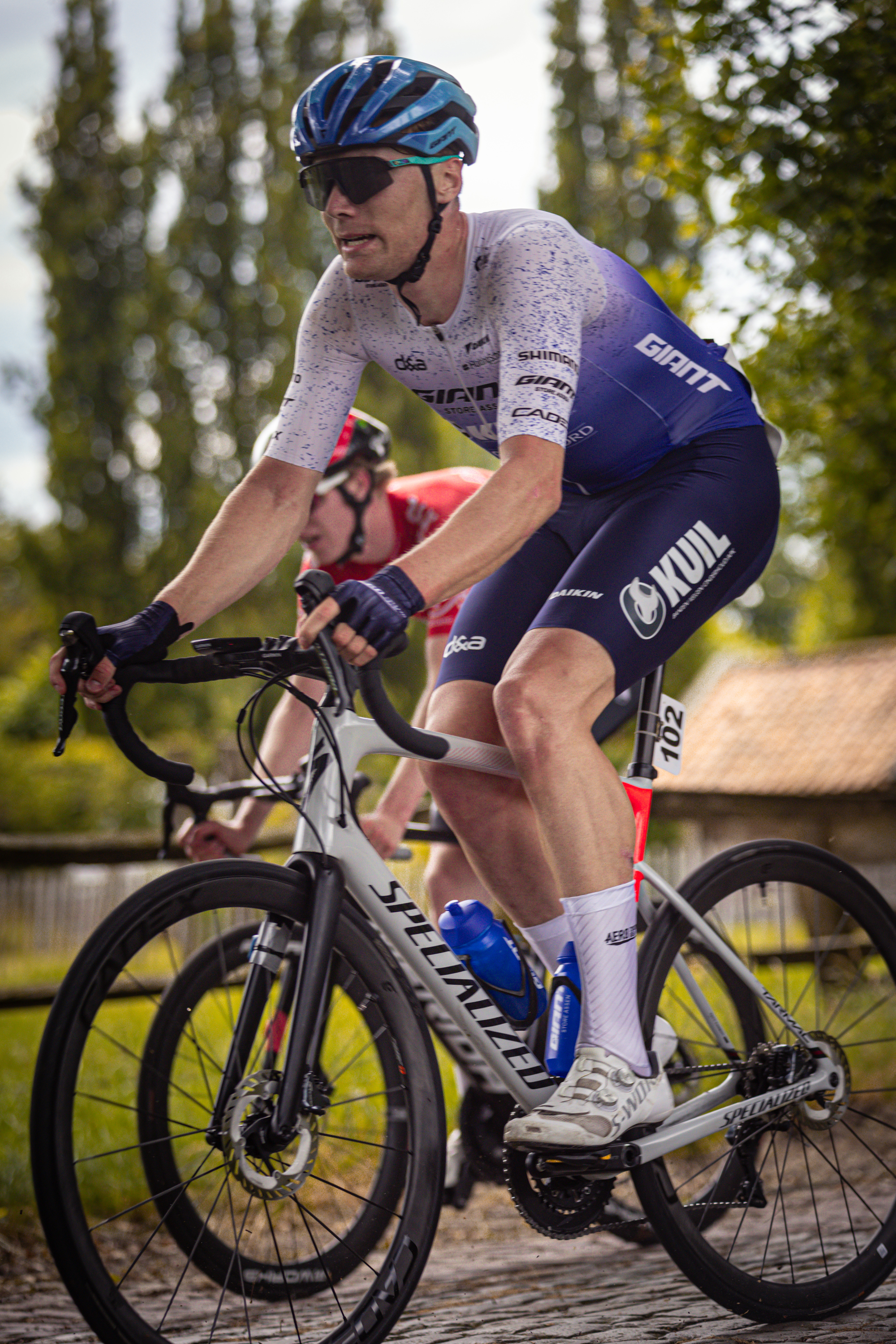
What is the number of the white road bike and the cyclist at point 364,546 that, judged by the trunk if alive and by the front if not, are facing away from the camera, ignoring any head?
0

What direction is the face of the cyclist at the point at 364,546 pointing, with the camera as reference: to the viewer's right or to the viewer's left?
to the viewer's left

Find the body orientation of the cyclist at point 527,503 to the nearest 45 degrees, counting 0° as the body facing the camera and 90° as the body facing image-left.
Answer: approximately 45°

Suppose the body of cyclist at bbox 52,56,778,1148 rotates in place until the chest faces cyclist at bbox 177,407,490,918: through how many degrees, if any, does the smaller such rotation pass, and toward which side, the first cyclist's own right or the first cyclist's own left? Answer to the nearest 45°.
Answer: approximately 135° to the first cyclist's own right

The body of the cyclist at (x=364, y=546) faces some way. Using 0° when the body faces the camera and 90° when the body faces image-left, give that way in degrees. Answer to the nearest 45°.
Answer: approximately 45°

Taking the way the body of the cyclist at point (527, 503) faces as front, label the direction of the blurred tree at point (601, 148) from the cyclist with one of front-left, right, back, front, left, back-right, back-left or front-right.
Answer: back-right

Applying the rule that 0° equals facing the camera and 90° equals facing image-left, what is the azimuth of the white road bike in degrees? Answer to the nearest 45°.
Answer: approximately 45°

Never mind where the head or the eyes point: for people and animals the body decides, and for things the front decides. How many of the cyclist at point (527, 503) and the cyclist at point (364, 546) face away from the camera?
0

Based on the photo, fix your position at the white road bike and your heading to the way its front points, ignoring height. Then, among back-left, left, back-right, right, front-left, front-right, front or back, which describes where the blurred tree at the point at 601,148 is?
back-right

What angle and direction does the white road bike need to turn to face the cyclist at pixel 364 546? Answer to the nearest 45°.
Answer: approximately 135° to its right

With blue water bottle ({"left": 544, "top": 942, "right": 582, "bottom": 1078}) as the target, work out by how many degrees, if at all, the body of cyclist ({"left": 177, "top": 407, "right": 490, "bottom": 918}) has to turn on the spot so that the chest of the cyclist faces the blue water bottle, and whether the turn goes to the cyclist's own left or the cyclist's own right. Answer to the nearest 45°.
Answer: approximately 45° to the cyclist's own left

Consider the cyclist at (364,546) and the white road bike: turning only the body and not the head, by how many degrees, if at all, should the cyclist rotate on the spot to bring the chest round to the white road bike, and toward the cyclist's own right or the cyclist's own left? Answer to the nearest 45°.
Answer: approximately 45° to the cyclist's own left
